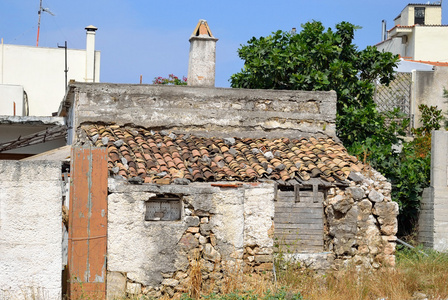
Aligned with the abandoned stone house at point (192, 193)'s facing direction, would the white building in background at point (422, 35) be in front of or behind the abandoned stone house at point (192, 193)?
behind

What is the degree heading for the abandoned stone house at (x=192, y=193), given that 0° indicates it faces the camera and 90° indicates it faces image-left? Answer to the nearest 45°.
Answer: approximately 0°

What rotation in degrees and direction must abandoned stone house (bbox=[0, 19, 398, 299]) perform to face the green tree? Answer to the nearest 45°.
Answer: approximately 135° to its left

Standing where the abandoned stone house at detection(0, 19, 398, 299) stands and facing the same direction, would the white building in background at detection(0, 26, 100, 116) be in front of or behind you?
behind
